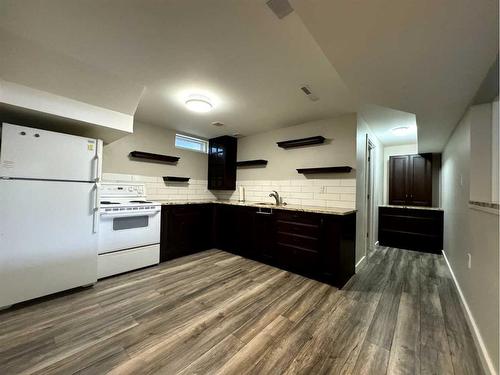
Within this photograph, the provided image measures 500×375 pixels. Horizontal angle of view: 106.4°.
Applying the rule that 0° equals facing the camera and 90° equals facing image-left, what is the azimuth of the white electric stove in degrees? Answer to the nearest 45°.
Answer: approximately 315°

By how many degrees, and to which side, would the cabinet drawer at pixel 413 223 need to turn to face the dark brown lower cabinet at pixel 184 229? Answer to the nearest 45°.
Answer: approximately 45° to its right

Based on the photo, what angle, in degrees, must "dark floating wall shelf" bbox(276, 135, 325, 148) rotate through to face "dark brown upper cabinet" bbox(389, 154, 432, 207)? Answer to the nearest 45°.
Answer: approximately 180°

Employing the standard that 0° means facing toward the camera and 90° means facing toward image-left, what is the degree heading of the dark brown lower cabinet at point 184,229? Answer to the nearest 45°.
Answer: approximately 315°
